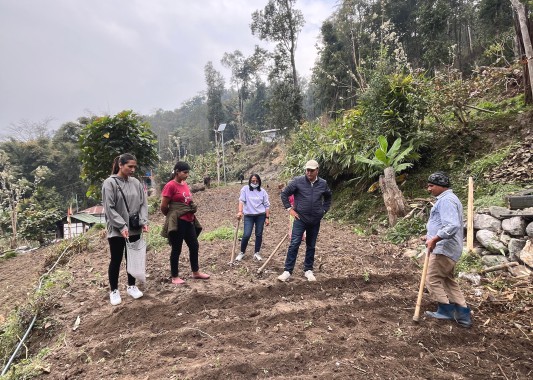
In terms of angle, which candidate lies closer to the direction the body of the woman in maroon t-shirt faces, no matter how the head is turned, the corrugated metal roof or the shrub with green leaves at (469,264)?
the shrub with green leaves

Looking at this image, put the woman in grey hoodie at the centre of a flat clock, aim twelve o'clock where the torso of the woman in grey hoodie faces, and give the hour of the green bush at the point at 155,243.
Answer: The green bush is roughly at 8 o'clock from the woman in grey hoodie.

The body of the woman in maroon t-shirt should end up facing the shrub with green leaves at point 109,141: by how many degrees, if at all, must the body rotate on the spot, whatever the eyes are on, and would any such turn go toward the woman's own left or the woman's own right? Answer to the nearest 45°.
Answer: approximately 135° to the woman's own left

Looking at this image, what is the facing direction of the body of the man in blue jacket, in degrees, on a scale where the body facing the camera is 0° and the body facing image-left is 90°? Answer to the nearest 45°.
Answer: approximately 0°

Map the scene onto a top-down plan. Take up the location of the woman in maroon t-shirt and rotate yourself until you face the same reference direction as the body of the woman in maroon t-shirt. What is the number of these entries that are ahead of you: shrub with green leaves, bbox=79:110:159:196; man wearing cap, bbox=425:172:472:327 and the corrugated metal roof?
1

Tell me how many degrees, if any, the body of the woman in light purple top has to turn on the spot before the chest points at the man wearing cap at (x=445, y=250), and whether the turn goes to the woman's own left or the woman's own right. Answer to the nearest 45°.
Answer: approximately 45° to the woman's own left

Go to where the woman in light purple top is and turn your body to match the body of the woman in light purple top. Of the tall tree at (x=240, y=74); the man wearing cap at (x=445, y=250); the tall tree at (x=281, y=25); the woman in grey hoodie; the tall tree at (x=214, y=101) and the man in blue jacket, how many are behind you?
3

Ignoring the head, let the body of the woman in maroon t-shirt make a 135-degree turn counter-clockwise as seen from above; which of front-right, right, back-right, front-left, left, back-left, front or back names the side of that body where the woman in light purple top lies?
front-right

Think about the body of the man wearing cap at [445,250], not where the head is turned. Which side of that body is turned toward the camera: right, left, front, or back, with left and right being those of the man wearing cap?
left

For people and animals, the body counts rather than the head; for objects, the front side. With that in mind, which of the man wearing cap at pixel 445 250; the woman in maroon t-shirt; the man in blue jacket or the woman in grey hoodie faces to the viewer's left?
the man wearing cap

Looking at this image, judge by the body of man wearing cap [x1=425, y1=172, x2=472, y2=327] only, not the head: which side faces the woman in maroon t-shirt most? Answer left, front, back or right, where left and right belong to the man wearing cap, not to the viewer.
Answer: front

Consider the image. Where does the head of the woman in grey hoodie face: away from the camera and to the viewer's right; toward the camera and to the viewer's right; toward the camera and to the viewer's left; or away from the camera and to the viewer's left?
toward the camera and to the viewer's right

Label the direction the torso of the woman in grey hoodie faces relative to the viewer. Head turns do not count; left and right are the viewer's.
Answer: facing the viewer and to the right of the viewer

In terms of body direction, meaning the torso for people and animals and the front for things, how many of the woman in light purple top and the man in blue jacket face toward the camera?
2

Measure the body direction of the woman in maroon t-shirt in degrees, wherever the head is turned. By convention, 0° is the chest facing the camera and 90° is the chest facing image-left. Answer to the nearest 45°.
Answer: approximately 315°
